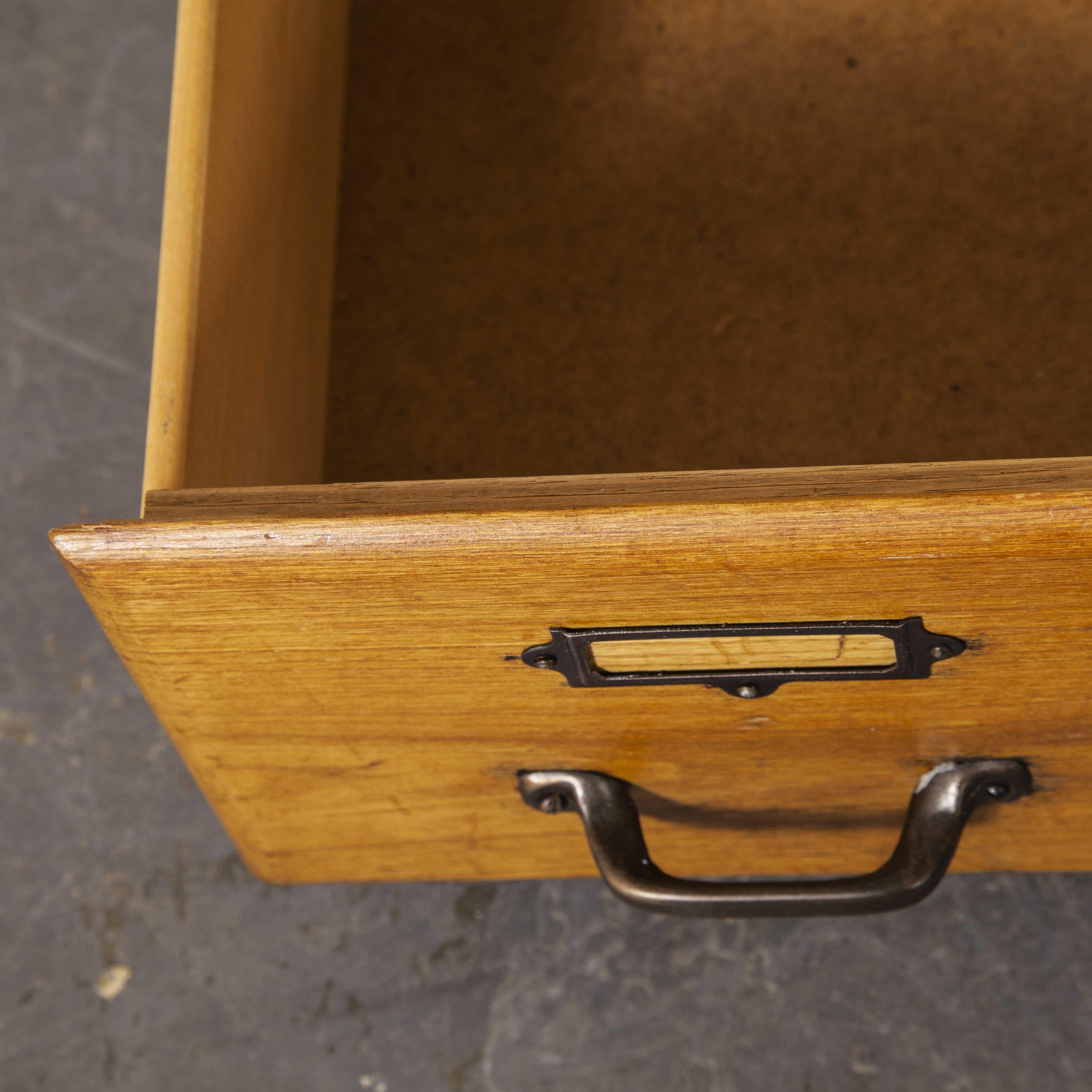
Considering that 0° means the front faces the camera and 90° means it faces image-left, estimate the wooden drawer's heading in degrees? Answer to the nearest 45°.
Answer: approximately 0°
